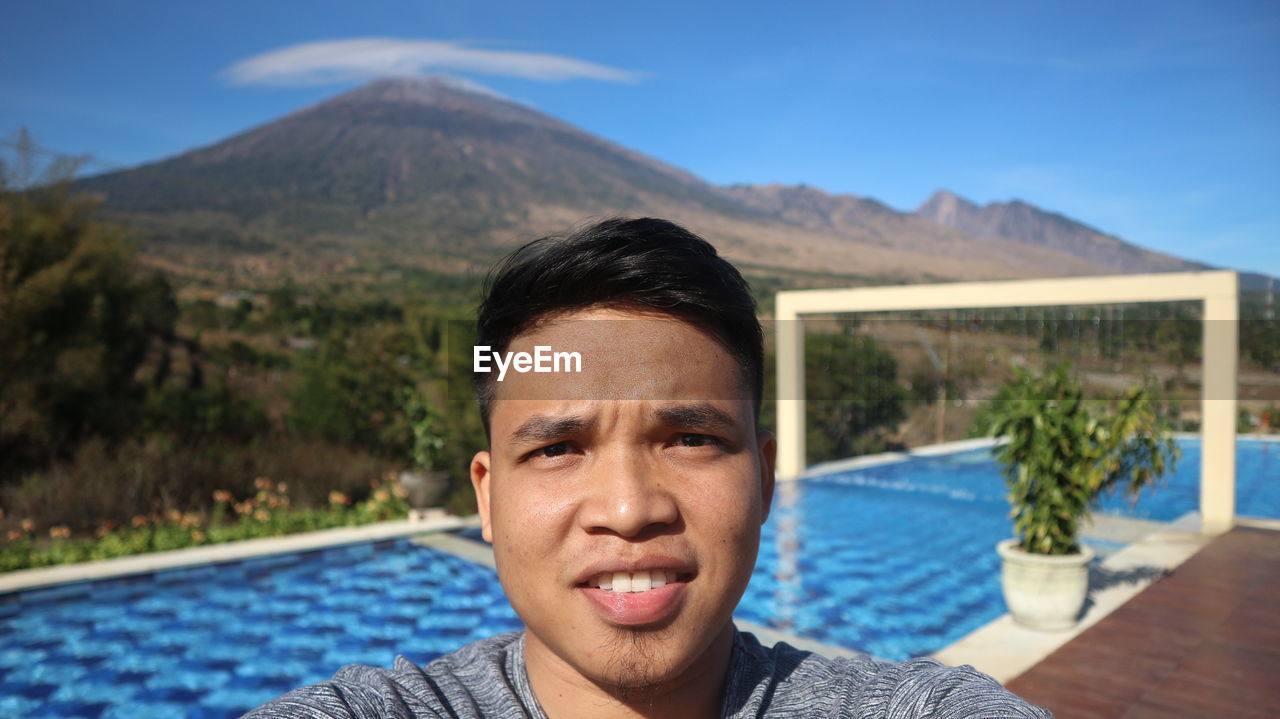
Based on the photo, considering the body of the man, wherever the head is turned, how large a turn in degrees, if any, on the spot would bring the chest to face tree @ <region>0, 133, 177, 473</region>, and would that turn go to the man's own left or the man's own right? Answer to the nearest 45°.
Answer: approximately 135° to the man's own right

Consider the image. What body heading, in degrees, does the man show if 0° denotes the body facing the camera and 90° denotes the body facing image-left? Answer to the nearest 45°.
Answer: approximately 0°

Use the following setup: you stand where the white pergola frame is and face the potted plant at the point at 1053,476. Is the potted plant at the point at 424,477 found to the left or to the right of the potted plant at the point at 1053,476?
right

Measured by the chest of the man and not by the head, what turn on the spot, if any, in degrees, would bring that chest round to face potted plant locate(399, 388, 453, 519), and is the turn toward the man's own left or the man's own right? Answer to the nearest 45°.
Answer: approximately 180°

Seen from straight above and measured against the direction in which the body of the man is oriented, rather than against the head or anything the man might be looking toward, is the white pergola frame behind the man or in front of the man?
behind

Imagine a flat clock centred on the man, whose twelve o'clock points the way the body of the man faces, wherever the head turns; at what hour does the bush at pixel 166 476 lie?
The bush is roughly at 5 o'clock from the man.
